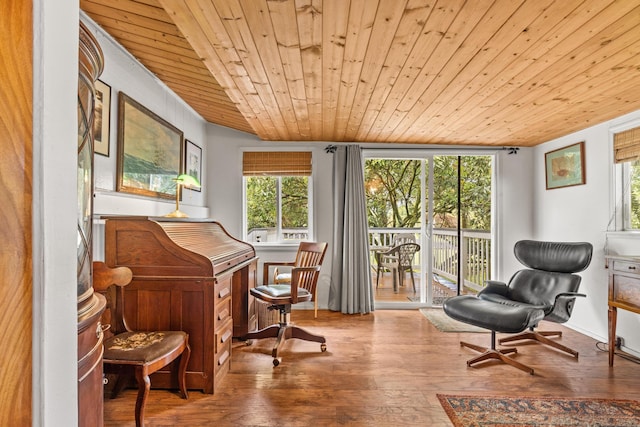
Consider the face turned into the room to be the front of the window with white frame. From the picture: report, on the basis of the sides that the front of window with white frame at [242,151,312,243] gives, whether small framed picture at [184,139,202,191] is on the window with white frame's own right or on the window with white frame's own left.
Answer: on the window with white frame's own right

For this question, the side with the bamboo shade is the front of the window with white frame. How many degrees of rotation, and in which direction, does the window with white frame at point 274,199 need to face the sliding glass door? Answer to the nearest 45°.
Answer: approximately 90° to its left

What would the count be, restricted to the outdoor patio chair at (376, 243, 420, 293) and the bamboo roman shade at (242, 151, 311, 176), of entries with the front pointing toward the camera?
1

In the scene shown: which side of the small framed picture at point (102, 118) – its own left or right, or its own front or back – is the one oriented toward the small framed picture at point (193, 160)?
left

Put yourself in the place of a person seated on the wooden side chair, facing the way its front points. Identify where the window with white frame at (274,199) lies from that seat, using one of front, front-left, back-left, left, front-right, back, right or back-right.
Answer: left

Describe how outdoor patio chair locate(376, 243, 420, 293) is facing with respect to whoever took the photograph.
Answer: facing away from the viewer and to the left of the viewer

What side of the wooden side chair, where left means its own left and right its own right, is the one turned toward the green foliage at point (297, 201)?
left

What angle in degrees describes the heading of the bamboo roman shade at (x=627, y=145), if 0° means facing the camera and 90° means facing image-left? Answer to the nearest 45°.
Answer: approximately 45°

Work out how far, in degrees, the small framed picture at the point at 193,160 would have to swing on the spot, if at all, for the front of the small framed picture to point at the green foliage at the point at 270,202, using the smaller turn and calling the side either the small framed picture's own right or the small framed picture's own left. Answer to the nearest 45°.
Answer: approximately 45° to the small framed picture's own left

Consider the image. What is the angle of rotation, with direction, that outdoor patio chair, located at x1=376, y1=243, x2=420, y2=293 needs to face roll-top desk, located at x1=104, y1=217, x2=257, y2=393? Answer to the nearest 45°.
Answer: approximately 90° to its left

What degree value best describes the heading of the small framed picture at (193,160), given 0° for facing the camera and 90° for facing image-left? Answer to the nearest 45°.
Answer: approximately 315°

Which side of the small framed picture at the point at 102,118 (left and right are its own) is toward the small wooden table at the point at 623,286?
front

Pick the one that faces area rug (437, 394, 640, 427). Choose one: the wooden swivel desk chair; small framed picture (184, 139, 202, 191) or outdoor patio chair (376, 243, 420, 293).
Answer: the small framed picture

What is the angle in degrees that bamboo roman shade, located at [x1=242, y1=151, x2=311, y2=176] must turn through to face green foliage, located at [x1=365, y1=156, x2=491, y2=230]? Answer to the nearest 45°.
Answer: approximately 90° to its left

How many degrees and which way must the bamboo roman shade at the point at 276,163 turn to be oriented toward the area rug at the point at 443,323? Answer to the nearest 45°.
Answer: approximately 45° to its left

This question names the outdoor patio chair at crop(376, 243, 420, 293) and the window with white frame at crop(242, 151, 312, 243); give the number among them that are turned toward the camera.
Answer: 1

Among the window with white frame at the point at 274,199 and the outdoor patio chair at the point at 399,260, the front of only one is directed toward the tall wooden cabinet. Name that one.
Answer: the window with white frame
